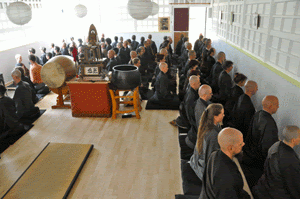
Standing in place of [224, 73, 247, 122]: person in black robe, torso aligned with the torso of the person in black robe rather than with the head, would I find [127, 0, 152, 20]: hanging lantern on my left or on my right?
on my left
